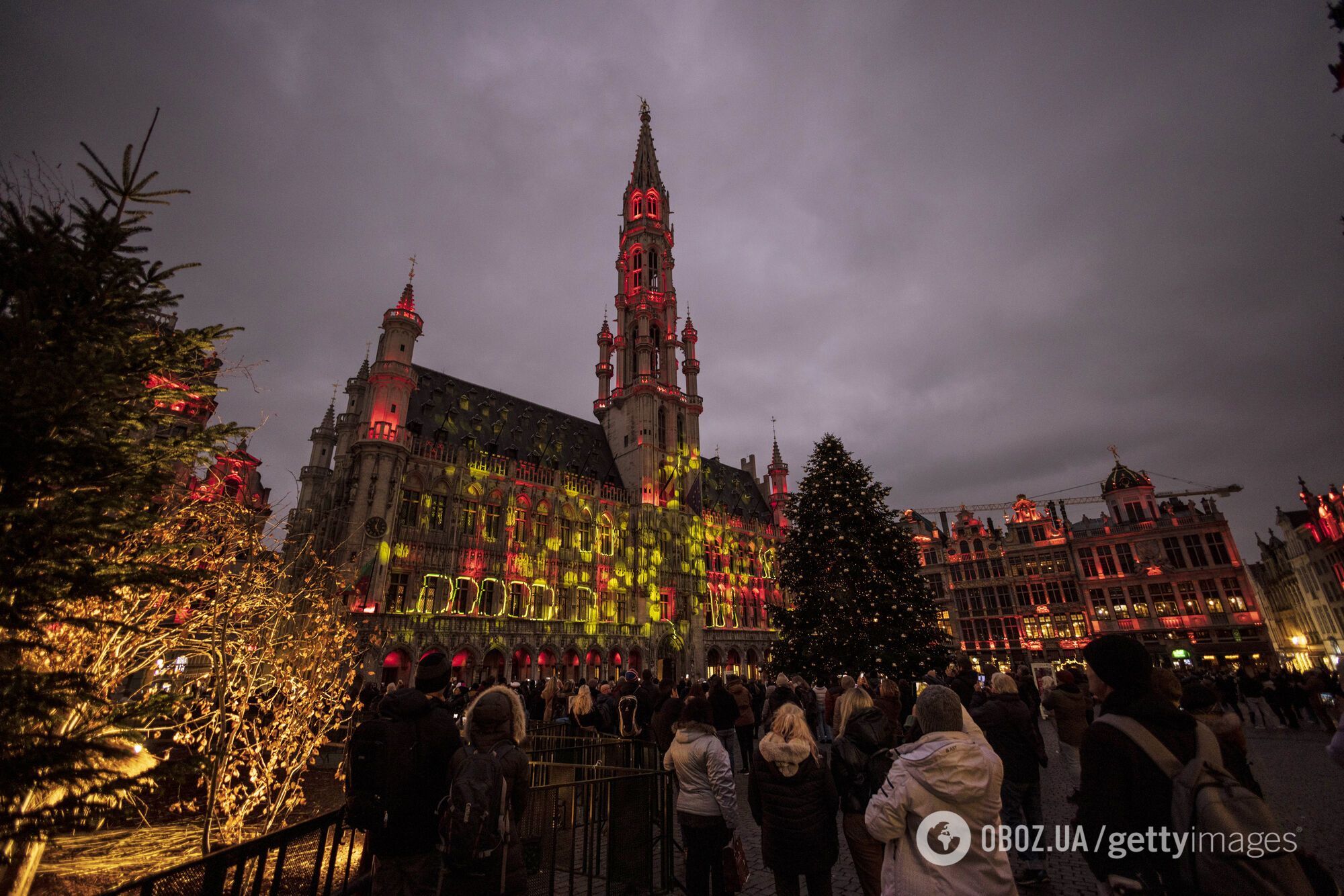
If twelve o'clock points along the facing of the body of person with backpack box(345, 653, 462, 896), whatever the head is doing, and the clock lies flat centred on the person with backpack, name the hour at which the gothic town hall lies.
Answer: The gothic town hall is roughly at 11 o'clock from the person with backpack.

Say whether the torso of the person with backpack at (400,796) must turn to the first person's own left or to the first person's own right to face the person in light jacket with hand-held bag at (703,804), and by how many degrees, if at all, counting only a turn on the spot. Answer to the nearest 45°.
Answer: approximately 45° to the first person's own right

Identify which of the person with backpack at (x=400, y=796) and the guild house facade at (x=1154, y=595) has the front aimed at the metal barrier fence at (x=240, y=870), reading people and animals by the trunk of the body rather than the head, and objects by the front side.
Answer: the guild house facade

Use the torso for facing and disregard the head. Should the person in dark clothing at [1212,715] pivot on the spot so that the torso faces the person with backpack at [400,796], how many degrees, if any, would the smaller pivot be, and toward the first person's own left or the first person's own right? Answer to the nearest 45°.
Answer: approximately 90° to the first person's own left

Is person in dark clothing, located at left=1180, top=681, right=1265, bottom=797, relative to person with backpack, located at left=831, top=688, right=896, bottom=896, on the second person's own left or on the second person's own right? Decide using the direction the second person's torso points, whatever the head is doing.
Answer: on the second person's own right

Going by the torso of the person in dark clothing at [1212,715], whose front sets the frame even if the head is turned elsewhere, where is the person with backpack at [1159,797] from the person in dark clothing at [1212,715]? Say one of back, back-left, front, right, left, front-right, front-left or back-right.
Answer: back-left

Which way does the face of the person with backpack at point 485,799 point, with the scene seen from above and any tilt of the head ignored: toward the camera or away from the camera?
away from the camera

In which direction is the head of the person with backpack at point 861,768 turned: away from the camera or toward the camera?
away from the camera

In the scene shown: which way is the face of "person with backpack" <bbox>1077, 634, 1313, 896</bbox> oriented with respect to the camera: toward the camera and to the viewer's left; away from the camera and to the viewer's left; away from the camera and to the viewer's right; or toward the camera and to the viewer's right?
away from the camera and to the viewer's left

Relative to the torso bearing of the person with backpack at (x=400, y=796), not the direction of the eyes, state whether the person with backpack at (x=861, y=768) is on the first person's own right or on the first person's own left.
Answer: on the first person's own right

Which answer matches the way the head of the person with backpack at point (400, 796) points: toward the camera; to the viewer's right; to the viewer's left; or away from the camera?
away from the camera

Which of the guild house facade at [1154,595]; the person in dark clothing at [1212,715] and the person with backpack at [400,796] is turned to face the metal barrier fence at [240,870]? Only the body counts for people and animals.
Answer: the guild house facade

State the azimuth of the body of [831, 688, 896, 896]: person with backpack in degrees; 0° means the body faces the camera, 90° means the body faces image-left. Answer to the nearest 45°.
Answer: approximately 135°

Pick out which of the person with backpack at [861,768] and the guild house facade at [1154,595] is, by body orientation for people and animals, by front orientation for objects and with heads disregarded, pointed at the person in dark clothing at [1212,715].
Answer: the guild house facade

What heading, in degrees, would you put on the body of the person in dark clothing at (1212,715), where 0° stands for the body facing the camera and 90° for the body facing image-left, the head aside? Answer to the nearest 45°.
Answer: approximately 135°

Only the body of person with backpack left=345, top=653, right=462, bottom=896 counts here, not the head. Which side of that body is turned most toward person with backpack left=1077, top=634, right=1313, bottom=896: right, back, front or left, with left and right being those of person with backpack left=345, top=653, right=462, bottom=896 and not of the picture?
right
